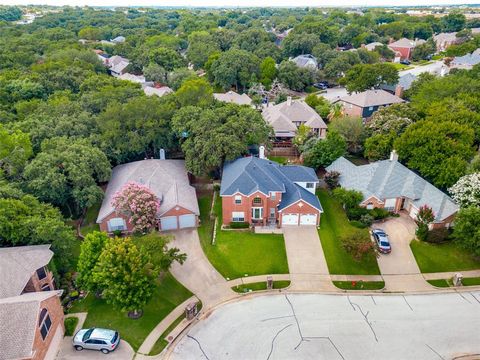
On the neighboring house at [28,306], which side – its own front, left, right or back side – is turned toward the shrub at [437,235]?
front

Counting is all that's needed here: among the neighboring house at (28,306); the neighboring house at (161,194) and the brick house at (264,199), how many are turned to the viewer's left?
0

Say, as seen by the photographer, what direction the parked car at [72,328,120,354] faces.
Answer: facing to the left of the viewer

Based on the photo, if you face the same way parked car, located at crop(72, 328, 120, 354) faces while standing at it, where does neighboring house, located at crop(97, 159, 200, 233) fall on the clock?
The neighboring house is roughly at 4 o'clock from the parked car.

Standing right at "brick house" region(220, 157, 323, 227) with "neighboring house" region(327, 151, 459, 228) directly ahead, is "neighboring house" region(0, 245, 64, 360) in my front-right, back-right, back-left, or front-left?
back-right

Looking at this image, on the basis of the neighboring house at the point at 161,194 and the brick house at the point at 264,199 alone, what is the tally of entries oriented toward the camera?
2

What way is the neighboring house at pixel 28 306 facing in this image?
to the viewer's right

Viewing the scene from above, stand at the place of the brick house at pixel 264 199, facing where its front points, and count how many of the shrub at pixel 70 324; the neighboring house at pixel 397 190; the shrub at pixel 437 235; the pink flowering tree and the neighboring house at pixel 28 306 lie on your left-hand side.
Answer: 2

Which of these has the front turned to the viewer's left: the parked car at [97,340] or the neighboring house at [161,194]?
the parked car

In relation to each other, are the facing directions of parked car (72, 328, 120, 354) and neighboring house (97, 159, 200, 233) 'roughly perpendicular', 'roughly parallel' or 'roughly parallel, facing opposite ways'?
roughly perpendicular

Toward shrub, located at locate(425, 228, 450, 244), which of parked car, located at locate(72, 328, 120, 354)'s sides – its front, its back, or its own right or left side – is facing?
back

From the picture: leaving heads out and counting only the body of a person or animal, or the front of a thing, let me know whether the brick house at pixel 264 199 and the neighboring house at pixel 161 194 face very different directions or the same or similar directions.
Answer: same or similar directions

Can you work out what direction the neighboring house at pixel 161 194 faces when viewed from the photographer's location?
facing the viewer
